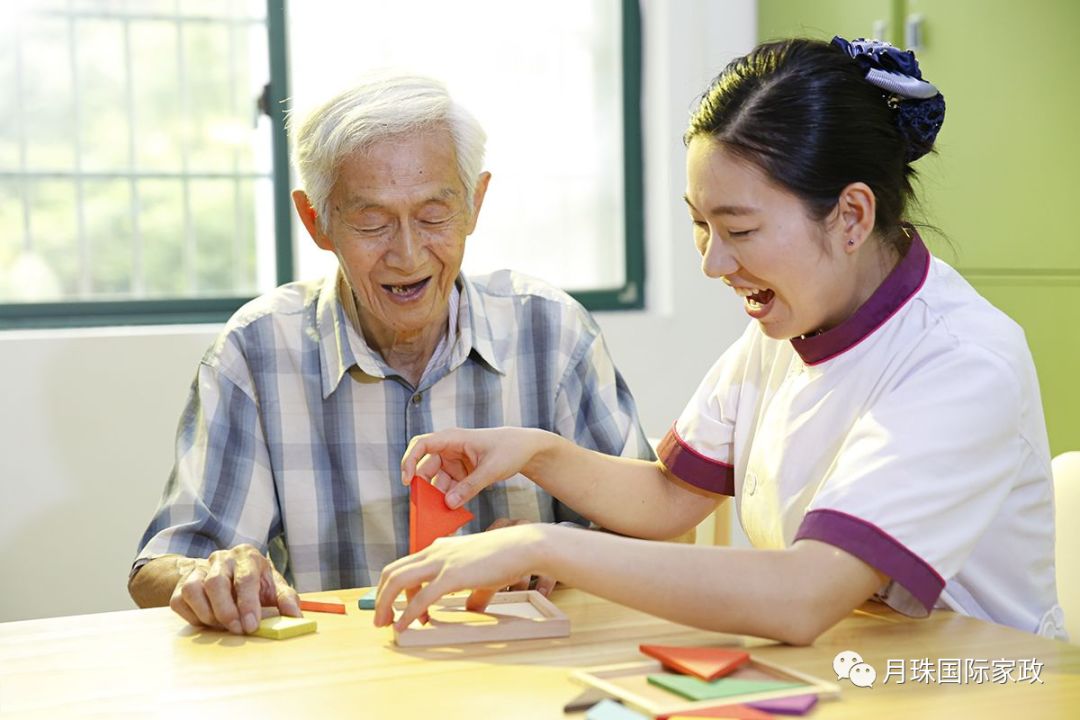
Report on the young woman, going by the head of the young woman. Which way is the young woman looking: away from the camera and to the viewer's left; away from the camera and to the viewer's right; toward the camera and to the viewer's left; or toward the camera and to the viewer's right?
toward the camera and to the viewer's left

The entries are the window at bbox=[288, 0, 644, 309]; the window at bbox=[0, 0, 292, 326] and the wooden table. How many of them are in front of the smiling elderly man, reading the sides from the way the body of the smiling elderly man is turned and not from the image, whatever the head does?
1

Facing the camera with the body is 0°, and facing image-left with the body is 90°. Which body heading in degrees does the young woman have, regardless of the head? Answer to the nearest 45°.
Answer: approximately 45°

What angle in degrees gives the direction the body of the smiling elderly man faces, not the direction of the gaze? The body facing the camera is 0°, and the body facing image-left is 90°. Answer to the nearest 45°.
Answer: approximately 0°

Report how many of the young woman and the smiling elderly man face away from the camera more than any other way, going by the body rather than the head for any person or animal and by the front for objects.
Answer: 0

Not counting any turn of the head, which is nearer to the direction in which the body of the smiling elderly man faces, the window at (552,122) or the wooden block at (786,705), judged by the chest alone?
the wooden block
